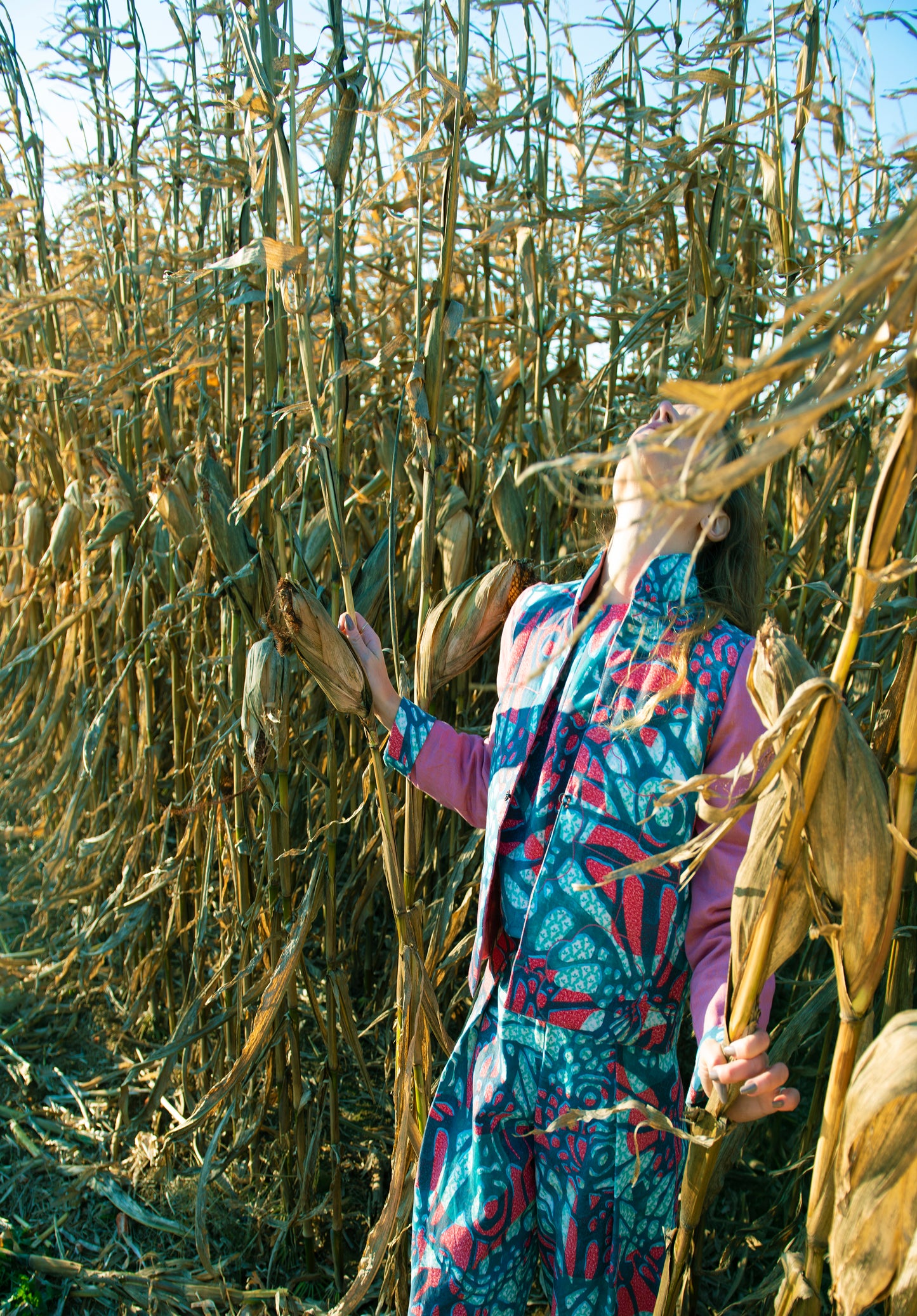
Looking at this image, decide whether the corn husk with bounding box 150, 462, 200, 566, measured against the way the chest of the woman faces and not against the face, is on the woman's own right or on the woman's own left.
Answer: on the woman's own right

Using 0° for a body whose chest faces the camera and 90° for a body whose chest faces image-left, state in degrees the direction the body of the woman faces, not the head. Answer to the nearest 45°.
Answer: approximately 45°

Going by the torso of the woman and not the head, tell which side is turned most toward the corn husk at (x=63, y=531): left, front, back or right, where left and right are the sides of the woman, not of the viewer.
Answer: right

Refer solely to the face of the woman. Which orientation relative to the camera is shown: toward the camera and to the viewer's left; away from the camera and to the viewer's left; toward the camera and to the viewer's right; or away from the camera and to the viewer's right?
toward the camera and to the viewer's left

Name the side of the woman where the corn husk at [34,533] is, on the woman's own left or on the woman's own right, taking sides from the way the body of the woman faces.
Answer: on the woman's own right

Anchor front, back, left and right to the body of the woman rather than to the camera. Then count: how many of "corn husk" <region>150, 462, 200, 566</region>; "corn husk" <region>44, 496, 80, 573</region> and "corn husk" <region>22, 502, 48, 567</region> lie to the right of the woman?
3
